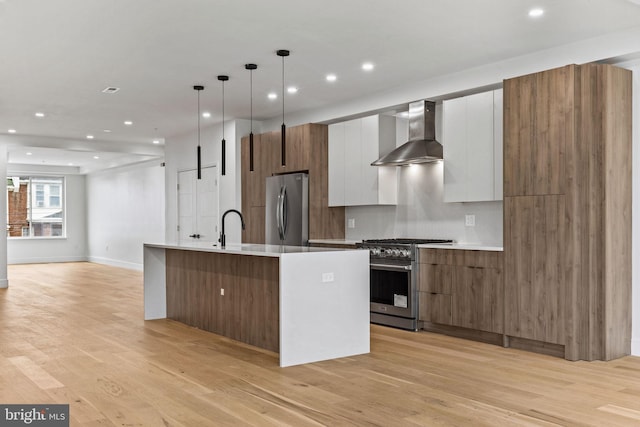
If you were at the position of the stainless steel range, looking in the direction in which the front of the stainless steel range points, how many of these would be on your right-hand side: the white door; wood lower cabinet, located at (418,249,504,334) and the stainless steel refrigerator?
2

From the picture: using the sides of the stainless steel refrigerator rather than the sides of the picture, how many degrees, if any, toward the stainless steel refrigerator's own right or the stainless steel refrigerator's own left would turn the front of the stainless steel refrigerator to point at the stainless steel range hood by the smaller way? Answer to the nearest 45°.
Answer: approximately 90° to the stainless steel refrigerator's own left

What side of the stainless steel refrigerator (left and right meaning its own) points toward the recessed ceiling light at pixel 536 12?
left

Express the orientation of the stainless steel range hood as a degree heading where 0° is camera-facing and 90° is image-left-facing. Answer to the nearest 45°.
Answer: approximately 45°

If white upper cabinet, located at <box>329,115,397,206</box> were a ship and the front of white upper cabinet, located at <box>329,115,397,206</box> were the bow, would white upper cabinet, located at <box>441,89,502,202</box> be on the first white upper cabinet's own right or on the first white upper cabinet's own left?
on the first white upper cabinet's own left

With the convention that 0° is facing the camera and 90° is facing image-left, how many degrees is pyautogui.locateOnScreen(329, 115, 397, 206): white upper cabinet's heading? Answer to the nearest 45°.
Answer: approximately 45°
